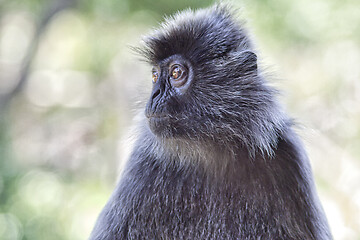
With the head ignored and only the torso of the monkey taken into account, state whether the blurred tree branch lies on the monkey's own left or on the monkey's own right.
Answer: on the monkey's own right

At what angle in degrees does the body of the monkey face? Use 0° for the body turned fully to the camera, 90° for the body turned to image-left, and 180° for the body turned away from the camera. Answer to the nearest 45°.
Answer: approximately 45°
